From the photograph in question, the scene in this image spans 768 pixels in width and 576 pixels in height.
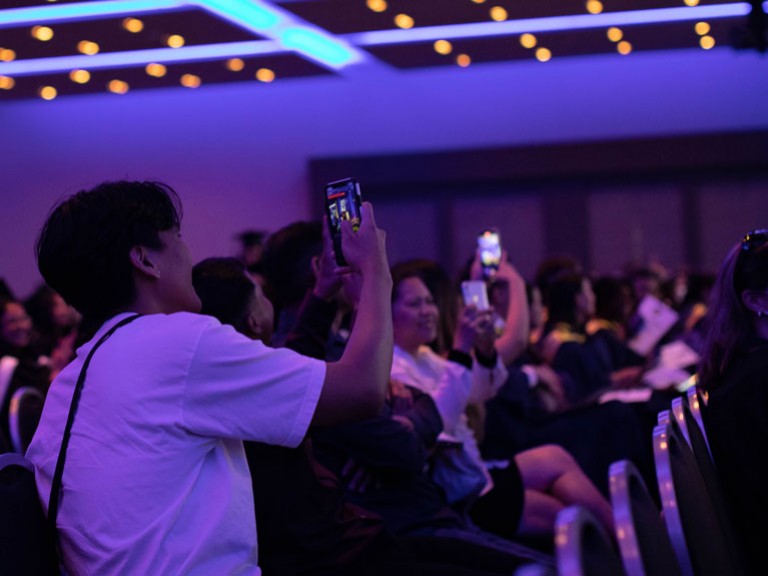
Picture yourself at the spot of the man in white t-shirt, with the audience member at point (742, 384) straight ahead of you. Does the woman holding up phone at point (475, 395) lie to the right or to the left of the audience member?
left

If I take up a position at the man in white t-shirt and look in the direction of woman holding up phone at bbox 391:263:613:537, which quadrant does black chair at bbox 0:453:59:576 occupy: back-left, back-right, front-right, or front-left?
back-left

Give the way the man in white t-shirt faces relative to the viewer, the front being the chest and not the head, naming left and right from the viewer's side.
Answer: facing away from the viewer and to the right of the viewer

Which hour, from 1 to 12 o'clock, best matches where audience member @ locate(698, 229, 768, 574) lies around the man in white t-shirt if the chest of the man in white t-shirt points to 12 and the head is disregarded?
The audience member is roughly at 1 o'clock from the man in white t-shirt.

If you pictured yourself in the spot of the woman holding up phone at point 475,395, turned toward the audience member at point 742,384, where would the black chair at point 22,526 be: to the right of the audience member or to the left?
right

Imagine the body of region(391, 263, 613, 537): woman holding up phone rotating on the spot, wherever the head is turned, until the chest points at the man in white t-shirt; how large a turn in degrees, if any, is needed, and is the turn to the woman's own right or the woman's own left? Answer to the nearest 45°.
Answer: approximately 45° to the woman's own right
